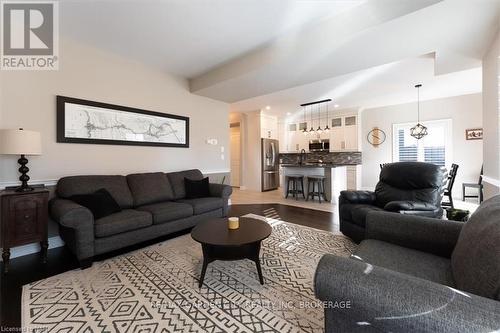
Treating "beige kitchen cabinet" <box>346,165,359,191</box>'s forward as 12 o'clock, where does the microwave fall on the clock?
The microwave is roughly at 4 o'clock from the beige kitchen cabinet.

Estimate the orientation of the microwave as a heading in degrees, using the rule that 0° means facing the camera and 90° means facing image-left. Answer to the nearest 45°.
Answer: approximately 0°

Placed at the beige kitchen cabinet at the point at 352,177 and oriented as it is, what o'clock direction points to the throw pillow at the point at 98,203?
The throw pillow is roughly at 1 o'clock from the beige kitchen cabinet.

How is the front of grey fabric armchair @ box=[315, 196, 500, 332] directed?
to the viewer's left

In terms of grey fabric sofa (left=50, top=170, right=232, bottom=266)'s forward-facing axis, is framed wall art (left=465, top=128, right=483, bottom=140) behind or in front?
in front

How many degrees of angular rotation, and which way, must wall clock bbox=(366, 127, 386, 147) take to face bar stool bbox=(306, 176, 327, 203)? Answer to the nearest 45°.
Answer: approximately 45° to its right

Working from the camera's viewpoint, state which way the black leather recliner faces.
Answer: facing the viewer and to the left of the viewer

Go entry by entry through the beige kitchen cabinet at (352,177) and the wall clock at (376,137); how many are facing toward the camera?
2

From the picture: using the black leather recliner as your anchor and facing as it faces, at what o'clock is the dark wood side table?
The dark wood side table is roughly at 12 o'clock from the black leather recliner.

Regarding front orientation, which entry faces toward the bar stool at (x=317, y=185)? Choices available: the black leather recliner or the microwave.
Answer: the microwave

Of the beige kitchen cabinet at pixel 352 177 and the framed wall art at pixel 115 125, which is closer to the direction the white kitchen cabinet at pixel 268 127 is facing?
the beige kitchen cabinet

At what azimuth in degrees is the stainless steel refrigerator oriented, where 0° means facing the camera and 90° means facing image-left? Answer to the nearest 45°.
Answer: approximately 315°

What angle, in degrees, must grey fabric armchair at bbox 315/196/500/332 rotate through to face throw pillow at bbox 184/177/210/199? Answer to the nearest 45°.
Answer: approximately 45° to its right

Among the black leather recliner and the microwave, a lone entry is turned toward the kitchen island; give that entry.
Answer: the microwave

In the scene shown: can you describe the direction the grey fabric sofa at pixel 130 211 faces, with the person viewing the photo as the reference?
facing the viewer and to the right of the viewer

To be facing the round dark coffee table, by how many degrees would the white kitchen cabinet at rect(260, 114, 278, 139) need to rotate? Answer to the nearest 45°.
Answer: approximately 45° to its right

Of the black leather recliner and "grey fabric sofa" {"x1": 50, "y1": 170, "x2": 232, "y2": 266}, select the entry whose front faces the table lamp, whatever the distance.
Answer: the black leather recliner

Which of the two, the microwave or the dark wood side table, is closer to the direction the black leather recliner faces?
the dark wood side table
